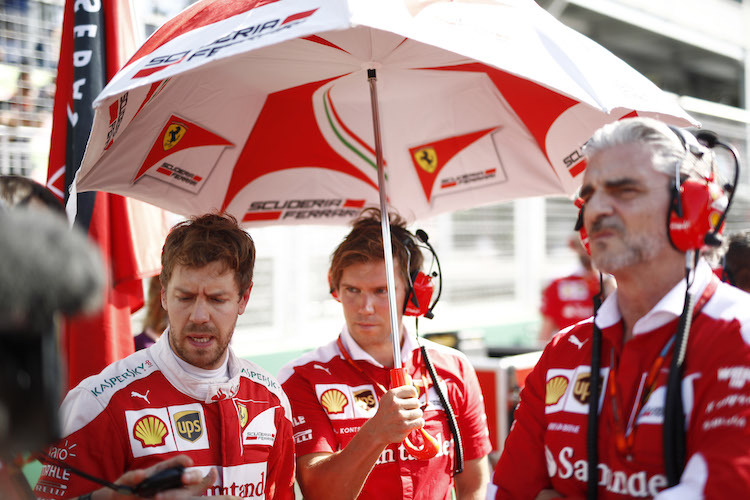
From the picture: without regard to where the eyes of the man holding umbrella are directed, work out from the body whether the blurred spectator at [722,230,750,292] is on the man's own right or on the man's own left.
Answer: on the man's own left

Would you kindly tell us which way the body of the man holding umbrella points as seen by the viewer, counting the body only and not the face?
toward the camera

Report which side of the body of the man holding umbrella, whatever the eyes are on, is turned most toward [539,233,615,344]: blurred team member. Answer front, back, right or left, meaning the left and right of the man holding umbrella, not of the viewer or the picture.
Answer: back

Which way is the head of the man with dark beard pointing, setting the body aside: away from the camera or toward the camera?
toward the camera

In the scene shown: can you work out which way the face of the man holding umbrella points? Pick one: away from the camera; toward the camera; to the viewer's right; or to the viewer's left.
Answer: toward the camera

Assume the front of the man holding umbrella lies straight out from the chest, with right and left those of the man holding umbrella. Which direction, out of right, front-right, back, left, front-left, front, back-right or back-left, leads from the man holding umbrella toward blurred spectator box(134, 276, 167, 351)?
back-right

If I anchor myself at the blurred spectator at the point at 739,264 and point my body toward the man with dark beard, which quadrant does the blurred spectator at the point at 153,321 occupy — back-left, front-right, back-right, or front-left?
front-right

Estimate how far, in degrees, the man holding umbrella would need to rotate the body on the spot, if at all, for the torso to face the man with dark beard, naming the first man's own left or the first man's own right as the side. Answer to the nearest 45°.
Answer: approximately 45° to the first man's own right

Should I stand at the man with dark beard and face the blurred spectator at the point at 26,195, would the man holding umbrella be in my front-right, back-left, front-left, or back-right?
back-left
